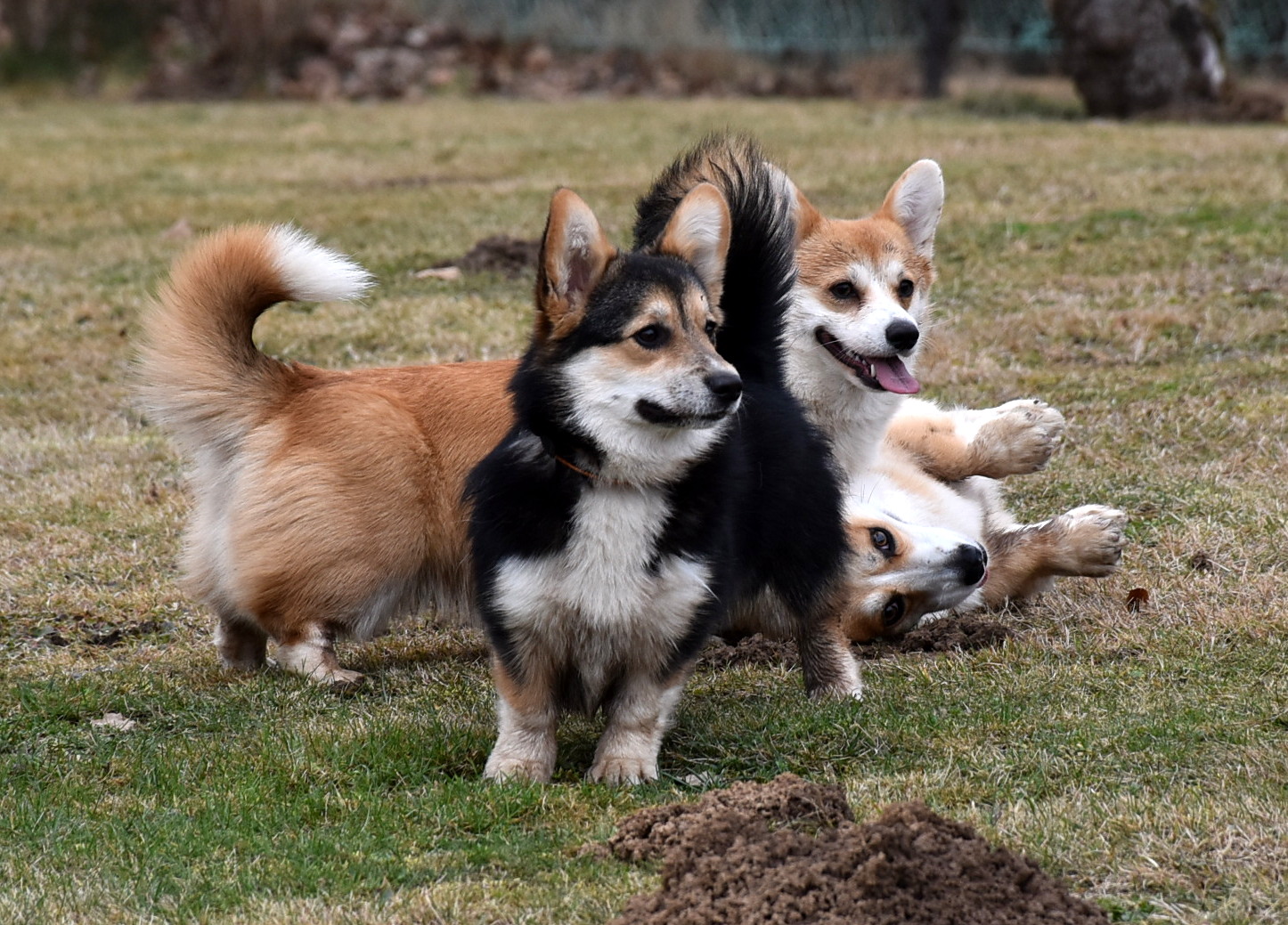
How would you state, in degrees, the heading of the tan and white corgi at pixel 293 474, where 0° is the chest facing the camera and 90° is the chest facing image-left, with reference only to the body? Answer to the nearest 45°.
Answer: approximately 225°

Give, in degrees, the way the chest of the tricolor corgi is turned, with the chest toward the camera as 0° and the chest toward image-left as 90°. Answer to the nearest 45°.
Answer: approximately 45°

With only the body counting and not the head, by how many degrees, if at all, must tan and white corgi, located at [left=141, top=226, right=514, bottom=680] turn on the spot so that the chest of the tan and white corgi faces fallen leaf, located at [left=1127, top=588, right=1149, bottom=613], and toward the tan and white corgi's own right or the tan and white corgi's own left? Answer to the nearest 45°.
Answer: approximately 45° to the tan and white corgi's own right

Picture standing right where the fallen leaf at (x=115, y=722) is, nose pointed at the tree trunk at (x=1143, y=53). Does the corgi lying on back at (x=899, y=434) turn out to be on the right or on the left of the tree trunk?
right

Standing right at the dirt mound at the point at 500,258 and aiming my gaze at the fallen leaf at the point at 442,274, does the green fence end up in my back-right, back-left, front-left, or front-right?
back-right

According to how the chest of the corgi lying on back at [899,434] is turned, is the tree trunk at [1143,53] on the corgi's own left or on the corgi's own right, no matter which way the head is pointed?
on the corgi's own left

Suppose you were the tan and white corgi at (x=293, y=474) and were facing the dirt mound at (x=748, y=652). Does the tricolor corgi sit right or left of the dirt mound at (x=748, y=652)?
right

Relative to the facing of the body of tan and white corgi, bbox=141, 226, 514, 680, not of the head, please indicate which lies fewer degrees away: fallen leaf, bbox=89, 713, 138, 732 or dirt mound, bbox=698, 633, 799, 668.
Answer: the dirt mound
